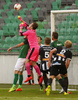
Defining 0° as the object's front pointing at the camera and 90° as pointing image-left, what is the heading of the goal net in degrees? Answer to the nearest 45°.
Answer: approximately 0°
